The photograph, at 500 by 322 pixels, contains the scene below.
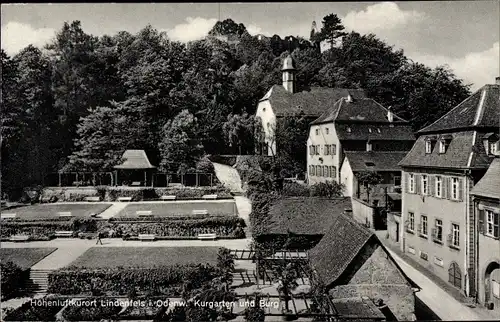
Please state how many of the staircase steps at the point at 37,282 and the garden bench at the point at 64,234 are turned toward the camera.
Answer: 2

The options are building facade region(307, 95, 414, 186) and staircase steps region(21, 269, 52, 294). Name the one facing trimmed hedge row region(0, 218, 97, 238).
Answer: the building facade

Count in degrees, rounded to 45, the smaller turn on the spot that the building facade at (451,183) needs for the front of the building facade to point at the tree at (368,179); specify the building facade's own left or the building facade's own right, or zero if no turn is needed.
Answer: approximately 90° to the building facade's own right

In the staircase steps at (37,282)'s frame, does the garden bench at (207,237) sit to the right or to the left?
on its left

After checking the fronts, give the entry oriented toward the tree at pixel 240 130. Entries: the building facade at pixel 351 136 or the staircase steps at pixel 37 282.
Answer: the building facade

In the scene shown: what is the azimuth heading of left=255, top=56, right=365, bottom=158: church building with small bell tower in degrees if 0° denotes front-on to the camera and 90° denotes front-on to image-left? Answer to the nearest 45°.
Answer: approximately 45°

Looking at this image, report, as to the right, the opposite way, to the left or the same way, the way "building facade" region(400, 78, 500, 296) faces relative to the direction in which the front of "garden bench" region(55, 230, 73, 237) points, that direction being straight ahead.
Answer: to the right

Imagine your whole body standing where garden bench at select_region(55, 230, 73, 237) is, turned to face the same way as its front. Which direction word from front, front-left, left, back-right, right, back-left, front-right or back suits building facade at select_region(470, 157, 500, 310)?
front-left

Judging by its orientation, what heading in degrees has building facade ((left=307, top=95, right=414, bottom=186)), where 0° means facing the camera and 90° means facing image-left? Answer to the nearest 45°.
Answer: approximately 45°

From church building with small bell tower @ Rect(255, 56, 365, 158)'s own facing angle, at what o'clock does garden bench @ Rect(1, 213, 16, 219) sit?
The garden bench is roughly at 11 o'clock from the church building with small bell tower.
